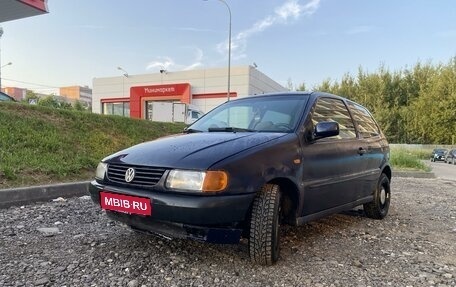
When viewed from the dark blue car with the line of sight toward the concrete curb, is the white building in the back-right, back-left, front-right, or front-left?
front-right

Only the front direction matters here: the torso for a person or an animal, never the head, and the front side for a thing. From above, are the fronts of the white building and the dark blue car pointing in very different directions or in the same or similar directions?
same or similar directions

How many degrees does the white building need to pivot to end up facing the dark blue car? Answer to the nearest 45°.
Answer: approximately 45° to its left

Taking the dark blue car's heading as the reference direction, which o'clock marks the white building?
The white building is roughly at 4 o'clock from the dark blue car.

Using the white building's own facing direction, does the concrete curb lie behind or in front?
in front

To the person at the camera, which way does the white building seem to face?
facing the viewer and to the left of the viewer

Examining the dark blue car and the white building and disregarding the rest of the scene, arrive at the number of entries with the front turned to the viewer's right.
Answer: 0

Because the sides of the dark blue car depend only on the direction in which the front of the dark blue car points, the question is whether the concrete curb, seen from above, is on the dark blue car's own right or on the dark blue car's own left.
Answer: on the dark blue car's own right
